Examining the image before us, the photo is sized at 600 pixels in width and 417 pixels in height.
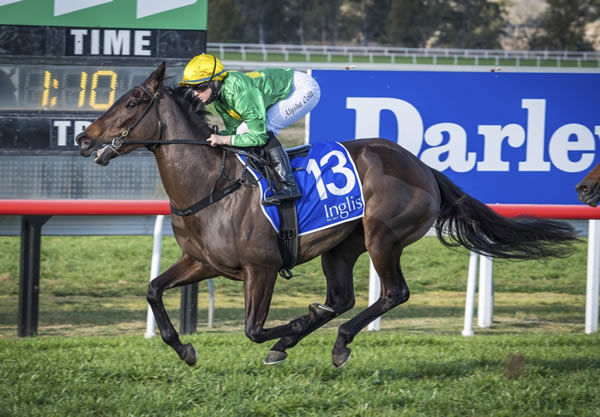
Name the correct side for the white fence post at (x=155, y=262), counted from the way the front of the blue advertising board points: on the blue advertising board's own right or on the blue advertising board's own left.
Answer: on the blue advertising board's own right

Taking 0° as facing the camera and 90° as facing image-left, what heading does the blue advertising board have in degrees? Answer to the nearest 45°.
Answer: approximately 0°

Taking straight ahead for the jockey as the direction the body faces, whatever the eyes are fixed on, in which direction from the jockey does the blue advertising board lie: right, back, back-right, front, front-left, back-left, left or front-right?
back-right

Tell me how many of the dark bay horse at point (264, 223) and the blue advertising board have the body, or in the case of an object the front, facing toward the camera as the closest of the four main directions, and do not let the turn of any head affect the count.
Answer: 1

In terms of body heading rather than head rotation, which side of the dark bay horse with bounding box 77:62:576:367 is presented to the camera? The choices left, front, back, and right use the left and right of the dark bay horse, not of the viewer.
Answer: left

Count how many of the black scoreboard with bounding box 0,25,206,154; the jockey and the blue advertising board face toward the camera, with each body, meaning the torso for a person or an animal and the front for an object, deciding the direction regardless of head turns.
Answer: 2

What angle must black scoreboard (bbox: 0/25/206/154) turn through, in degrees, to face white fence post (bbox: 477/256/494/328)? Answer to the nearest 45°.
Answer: approximately 90° to its left

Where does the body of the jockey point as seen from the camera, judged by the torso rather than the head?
to the viewer's left

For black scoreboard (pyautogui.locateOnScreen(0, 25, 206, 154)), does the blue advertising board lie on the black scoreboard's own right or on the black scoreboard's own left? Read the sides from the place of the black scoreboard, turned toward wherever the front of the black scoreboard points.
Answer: on the black scoreboard's own left
